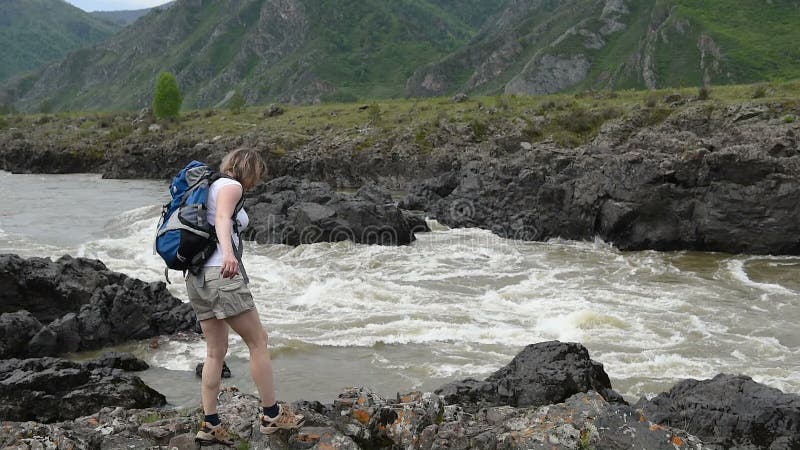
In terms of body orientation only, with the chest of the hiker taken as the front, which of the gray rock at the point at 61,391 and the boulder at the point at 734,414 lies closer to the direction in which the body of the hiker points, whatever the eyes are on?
the boulder

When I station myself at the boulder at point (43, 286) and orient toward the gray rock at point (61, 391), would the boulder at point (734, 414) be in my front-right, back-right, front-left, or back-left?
front-left

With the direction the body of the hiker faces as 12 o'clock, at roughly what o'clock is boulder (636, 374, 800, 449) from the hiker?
The boulder is roughly at 12 o'clock from the hiker.

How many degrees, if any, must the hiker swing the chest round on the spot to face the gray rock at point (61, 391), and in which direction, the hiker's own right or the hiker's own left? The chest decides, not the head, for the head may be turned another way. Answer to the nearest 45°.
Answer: approximately 135° to the hiker's own left

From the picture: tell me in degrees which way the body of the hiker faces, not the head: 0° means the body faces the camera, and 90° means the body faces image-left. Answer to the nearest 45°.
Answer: approximately 270°

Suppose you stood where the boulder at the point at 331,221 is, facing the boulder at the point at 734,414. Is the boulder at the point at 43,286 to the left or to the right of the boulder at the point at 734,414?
right

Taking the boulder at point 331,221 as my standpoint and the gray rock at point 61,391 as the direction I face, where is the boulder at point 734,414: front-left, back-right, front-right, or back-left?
front-left

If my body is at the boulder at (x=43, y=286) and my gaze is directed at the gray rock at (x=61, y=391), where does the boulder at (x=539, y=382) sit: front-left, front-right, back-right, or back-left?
front-left

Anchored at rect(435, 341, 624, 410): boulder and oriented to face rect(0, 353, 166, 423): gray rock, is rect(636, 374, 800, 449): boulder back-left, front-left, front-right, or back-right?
back-left

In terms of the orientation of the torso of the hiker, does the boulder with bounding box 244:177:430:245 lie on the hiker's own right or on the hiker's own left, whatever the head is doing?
on the hiker's own left
